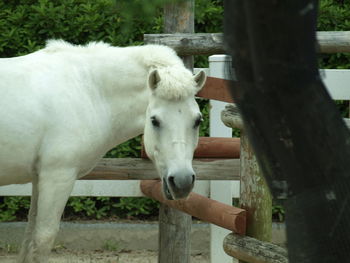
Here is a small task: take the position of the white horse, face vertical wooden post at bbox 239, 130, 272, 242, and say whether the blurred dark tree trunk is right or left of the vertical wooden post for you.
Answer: right

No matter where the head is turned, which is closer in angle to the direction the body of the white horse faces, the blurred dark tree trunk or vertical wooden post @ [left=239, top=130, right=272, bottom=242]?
the vertical wooden post

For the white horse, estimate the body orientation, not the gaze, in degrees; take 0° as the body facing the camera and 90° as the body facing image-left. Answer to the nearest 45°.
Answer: approximately 270°

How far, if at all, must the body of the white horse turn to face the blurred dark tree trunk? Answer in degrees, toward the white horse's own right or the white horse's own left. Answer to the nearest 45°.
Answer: approximately 90° to the white horse's own right
